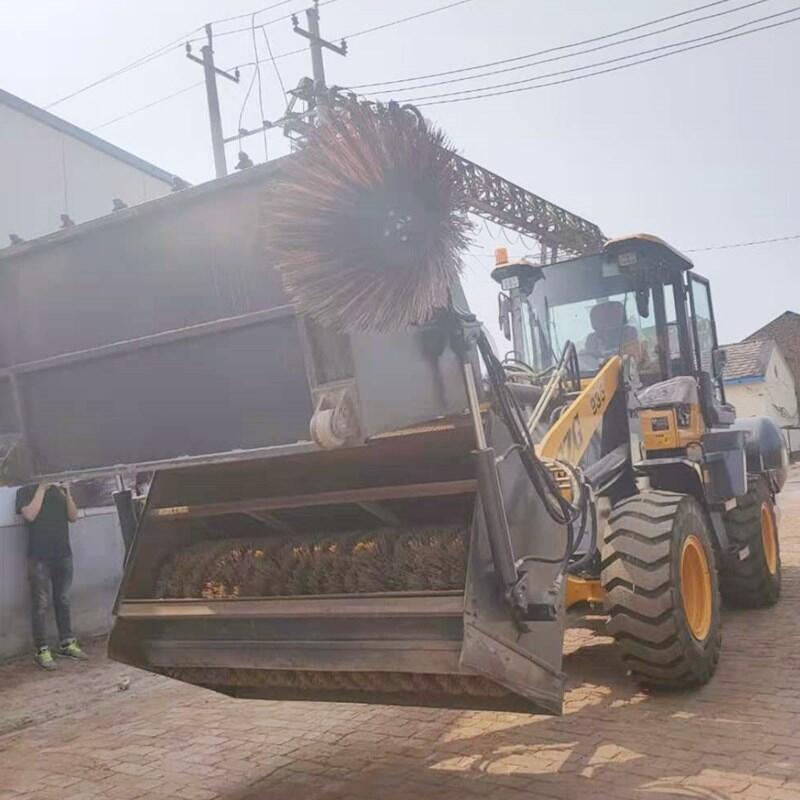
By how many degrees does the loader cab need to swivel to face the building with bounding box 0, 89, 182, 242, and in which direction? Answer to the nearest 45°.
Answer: approximately 90° to its right

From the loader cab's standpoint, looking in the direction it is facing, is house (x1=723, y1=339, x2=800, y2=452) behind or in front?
behind

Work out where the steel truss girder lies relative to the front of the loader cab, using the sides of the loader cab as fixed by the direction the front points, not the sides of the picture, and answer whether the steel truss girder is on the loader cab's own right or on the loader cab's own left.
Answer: on the loader cab's own right

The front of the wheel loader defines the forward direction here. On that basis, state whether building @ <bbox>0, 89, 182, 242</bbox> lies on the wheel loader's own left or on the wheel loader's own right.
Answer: on the wheel loader's own right

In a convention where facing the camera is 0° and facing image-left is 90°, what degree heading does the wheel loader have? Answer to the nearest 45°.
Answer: approximately 45°

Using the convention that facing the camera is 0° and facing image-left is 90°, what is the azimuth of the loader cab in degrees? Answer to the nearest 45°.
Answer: approximately 45°

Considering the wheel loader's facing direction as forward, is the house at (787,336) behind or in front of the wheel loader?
behind

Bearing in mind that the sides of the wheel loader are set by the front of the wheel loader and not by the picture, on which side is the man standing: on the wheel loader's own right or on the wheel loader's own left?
on the wheel loader's own right

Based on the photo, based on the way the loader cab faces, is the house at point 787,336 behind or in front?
behind

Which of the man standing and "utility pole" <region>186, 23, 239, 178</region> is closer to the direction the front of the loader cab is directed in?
the man standing

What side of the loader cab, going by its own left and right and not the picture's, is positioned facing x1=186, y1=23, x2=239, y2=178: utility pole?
right
